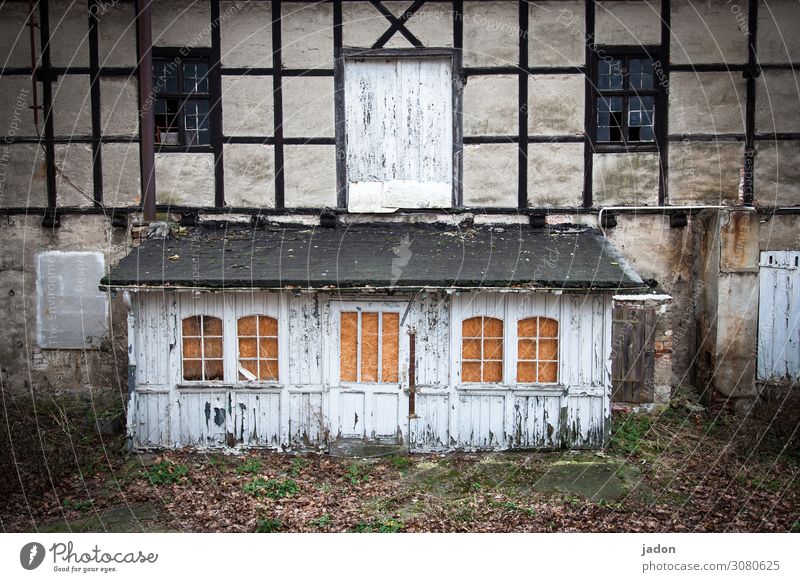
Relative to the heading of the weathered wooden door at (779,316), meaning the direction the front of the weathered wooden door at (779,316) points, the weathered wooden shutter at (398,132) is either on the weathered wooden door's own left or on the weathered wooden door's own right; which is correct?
on the weathered wooden door's own right

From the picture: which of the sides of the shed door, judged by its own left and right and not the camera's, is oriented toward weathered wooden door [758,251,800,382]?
left

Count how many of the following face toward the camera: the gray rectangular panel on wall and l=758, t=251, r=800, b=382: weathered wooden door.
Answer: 2

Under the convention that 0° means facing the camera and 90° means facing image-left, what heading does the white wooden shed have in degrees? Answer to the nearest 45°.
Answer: approximately 0°
